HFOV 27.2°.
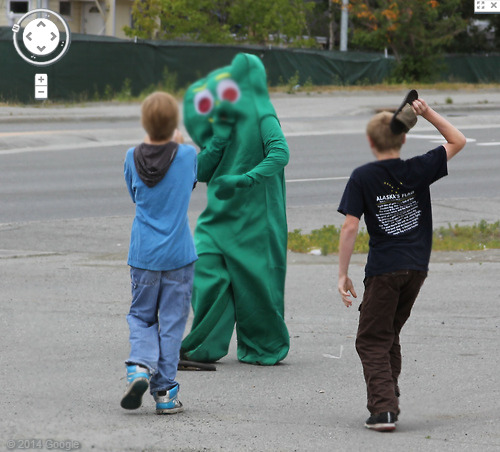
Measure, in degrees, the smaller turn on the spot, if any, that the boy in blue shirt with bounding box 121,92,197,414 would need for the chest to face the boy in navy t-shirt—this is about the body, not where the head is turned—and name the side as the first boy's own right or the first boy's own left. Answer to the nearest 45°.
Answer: approximately 90° to the first boy's own right

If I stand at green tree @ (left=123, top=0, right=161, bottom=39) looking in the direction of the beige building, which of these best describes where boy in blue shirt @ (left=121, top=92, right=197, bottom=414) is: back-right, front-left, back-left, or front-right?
back-left

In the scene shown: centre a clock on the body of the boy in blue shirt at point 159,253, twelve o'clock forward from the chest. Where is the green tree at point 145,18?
The green tree is roughly at 12 o'clock from the boy in blue shirt.

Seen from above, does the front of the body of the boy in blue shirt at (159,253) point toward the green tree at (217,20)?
yes

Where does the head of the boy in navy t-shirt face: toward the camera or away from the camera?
away from the camera

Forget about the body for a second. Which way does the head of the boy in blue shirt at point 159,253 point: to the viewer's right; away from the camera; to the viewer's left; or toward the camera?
away from the camera

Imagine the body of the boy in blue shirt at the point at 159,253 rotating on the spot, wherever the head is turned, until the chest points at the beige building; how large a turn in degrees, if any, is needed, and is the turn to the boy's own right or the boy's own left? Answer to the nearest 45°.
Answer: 0° — they already face it

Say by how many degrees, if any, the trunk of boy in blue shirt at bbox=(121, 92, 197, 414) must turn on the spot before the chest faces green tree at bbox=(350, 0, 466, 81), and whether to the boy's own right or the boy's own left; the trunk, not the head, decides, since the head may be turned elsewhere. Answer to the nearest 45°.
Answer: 0° — they already face it

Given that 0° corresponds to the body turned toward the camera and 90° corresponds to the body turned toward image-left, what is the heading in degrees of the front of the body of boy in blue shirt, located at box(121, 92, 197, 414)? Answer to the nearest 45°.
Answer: approximately 180°

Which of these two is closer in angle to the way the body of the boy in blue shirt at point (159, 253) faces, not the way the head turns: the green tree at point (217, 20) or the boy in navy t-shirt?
the green tree
